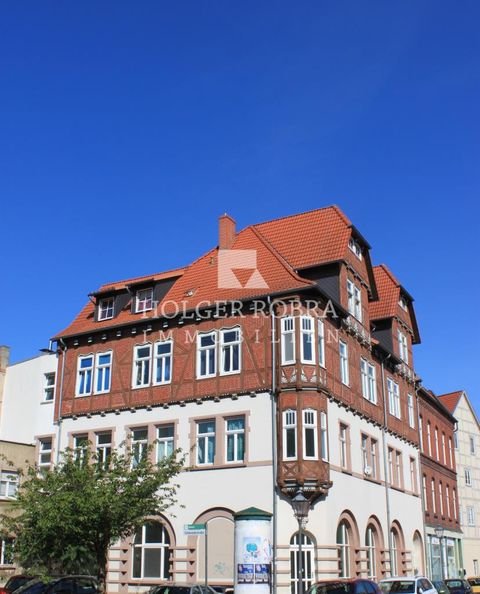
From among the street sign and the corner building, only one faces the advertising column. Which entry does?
the corner building

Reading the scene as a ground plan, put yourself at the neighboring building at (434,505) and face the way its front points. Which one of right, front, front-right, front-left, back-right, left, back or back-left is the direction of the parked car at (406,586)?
front-right

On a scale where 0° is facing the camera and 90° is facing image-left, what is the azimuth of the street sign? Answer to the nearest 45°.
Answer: approximately 0°

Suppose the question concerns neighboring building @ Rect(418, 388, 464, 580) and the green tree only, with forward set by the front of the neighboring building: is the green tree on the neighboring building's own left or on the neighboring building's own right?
on the neighboring building's own right

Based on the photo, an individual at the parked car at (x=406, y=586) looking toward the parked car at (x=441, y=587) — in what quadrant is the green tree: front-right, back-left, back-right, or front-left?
back-left

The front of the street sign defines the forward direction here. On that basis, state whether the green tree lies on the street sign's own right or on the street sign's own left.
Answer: on the street sign's own right

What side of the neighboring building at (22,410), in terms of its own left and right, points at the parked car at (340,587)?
left
